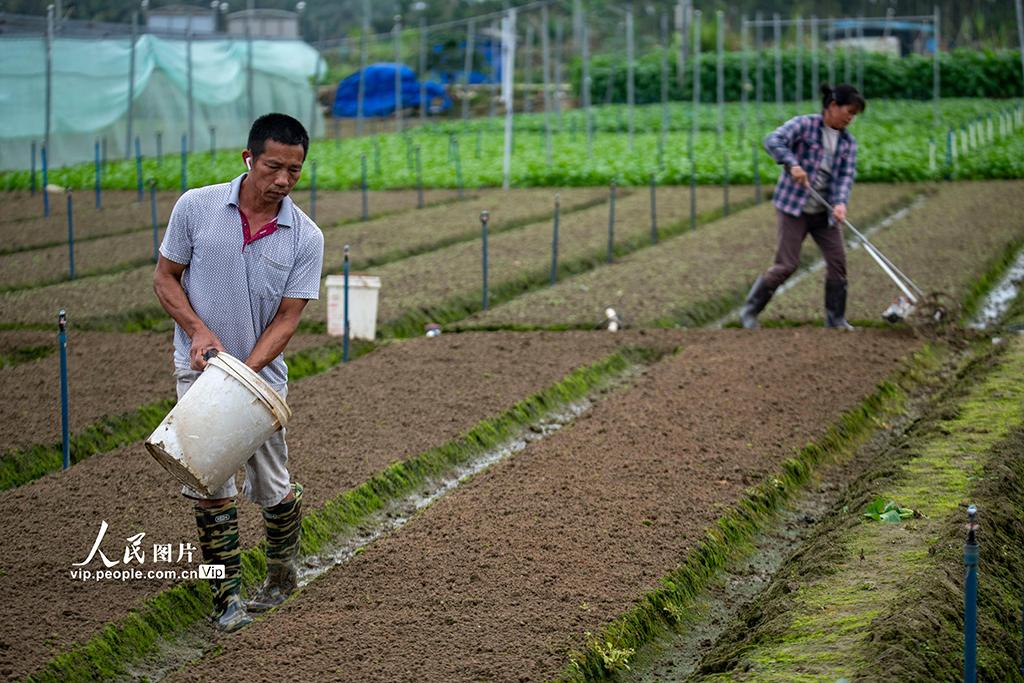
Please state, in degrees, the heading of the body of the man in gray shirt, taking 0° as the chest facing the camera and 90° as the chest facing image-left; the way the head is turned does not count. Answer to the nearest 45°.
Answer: approximately 0°

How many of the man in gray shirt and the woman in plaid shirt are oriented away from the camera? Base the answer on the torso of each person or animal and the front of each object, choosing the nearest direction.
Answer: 0

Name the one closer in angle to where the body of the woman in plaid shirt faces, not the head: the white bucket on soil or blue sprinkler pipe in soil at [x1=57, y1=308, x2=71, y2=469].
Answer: the blue sprinkler pipe in soil

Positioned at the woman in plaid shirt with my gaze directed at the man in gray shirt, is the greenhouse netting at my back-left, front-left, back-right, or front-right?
back-right

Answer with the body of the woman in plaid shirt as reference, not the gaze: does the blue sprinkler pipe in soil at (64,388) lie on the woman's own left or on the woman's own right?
on the woman's own right

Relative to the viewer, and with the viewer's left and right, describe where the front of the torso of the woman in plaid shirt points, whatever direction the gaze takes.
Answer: facing the viewer and to the right of the viewer

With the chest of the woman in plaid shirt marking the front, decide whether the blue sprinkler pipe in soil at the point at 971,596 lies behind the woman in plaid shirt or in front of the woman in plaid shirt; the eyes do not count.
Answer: in front

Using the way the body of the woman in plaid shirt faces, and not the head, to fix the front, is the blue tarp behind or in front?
behind

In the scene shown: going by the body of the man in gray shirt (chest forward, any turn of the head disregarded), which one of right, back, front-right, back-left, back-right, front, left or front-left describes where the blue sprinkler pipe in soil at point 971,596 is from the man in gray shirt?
front-left
